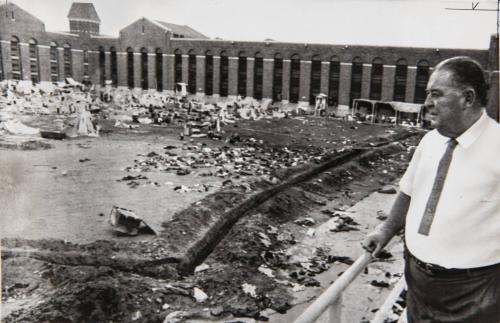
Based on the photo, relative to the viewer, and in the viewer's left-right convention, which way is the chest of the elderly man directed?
facing the viewer and to the left of the viewer

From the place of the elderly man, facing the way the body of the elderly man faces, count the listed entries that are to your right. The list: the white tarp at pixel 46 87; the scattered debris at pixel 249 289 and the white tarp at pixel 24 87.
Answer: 3

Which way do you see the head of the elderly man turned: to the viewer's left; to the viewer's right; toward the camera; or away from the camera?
to the viewer's left

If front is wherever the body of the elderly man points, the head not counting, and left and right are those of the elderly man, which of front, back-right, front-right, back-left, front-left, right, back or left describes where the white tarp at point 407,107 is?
back-right

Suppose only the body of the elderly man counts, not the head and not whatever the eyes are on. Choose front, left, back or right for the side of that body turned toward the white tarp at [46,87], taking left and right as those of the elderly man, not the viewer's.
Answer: right

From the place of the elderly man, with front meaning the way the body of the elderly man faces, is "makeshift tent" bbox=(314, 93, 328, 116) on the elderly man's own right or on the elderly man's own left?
on the elderly man's own right

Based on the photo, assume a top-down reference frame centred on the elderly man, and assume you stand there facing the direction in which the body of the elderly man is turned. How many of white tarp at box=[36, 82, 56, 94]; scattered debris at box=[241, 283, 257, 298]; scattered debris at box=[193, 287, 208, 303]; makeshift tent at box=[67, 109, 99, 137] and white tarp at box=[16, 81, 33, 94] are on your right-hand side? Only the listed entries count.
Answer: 5

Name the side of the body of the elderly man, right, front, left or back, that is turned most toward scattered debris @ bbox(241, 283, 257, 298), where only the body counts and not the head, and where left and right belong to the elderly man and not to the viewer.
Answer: right
